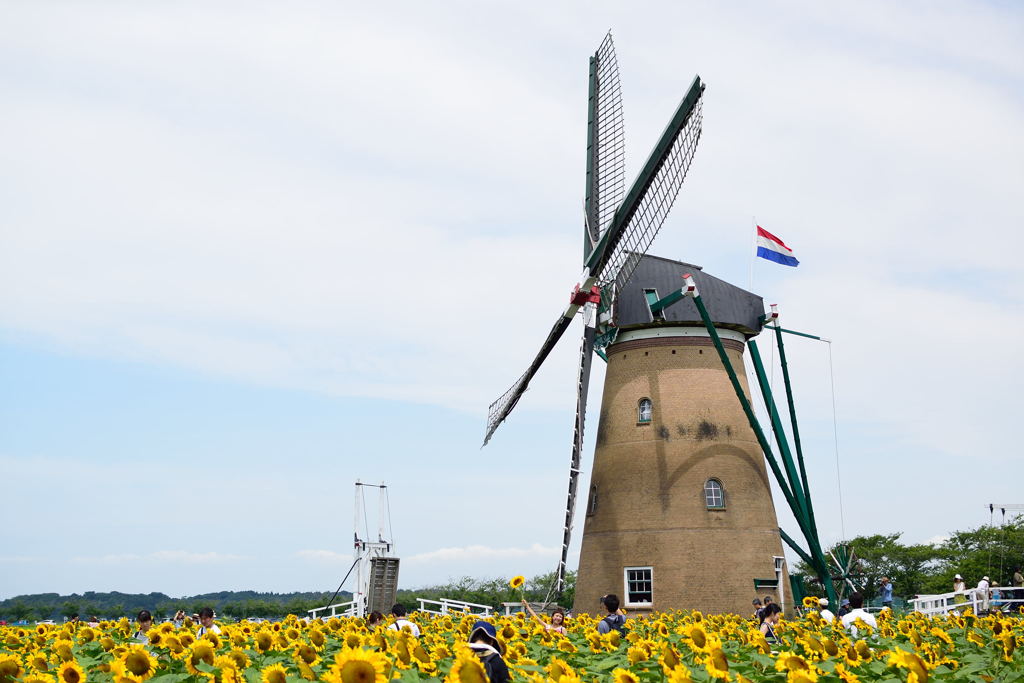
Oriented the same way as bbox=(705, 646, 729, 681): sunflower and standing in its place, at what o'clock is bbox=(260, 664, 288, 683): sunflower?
bbox=(260, 664, 288, 683): sunflower is roughly at 4 o'clock from bbox=(705, 646, 729, 681): sunflower.

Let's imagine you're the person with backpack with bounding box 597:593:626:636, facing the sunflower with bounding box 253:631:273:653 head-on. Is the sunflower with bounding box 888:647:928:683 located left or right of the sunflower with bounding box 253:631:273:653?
left

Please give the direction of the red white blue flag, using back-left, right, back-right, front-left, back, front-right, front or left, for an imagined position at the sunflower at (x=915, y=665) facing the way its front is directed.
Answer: back

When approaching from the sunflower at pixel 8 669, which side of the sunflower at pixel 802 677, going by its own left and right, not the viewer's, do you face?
right

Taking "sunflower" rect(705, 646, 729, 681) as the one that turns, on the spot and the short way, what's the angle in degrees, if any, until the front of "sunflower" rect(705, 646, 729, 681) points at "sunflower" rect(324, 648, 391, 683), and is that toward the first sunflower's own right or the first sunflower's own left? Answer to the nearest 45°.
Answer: approximately 90° to the first sunflower's own right

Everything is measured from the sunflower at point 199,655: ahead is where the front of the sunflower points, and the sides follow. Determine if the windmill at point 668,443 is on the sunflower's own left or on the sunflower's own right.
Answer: on the sunflower's own left

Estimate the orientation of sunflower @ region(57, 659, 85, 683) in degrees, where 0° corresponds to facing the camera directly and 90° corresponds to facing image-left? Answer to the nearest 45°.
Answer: approximately 0°

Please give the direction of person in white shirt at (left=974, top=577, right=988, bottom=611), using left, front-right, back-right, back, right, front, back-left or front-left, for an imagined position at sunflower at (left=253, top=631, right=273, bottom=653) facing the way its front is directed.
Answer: back-left

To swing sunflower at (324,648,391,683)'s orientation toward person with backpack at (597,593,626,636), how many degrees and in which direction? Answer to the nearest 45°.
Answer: approximately 180°

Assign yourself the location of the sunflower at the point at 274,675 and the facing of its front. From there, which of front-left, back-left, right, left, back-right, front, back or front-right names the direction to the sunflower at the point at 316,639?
back

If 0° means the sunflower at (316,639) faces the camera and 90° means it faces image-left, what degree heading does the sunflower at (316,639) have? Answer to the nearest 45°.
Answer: approximately 0°

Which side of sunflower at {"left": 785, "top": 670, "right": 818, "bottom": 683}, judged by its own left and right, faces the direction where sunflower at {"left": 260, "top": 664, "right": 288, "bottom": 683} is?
right
